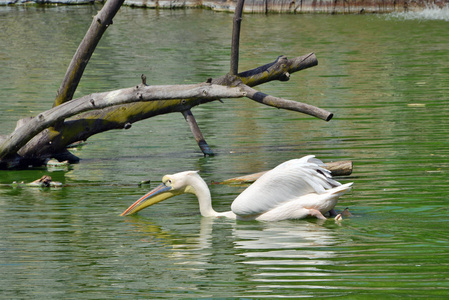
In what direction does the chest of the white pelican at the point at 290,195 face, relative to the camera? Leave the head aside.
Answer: to the viewer's left

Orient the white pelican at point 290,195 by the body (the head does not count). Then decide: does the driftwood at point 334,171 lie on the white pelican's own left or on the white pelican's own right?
on the white pelican's own right

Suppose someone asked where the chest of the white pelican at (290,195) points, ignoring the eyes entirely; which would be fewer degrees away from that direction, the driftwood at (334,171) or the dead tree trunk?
the dead tree trunk

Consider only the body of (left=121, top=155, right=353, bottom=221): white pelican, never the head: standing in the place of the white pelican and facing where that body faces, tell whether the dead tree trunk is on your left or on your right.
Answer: on your right
